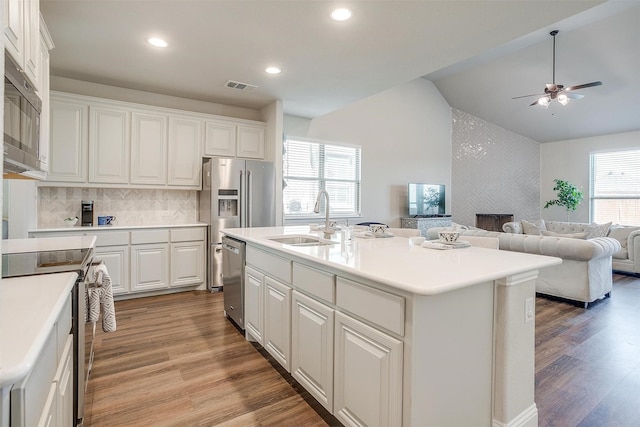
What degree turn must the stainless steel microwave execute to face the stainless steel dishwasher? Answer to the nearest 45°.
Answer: approximately 45° to its left

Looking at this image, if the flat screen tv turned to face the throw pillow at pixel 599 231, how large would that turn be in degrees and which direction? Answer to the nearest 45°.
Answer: approximately 45° to its left

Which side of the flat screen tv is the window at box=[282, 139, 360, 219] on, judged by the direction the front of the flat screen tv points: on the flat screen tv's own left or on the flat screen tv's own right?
on the flat screen tv's own right

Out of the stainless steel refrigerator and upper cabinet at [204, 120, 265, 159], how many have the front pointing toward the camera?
2

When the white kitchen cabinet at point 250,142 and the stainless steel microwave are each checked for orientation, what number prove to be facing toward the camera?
1

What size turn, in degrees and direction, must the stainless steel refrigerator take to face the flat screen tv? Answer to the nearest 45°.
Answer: approximately 135° to its left

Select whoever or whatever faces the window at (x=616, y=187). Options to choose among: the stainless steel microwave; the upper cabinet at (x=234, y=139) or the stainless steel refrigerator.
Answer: the stainless steel microwave

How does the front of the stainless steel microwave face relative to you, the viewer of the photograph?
facing to the right of the viewer

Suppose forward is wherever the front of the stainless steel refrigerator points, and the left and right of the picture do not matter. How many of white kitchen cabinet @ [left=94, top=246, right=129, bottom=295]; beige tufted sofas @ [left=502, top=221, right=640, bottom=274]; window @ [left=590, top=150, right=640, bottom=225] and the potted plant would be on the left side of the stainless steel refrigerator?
3

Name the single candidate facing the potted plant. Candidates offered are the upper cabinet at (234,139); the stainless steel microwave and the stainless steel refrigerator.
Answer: the stainless steel microwave

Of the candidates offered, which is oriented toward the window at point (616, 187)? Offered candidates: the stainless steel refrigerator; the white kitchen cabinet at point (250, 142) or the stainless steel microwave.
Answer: the stainless steel microwave

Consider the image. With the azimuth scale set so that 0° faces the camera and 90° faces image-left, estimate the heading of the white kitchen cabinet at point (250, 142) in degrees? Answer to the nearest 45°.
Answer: approximately 0°
